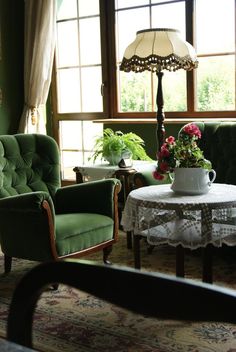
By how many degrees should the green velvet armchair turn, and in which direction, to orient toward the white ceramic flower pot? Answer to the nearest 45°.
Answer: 0° — it already faces it

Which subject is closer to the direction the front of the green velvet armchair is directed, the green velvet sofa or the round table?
the round table

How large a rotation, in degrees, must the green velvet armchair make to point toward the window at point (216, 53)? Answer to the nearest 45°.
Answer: approximately 90° to its left

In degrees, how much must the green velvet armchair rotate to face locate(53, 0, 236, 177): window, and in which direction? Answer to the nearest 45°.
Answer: approximately 135° to its left

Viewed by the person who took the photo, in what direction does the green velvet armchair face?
facing the viewer and to the right of the viewer

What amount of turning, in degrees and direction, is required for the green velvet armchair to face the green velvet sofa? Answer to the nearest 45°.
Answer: approximately 45° to its left

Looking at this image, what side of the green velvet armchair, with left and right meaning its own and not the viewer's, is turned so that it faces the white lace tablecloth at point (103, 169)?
left

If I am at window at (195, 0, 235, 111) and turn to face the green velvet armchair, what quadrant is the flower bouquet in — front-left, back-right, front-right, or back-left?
front-left

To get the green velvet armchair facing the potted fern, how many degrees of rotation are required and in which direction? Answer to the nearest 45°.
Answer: approximately 90° to its left
